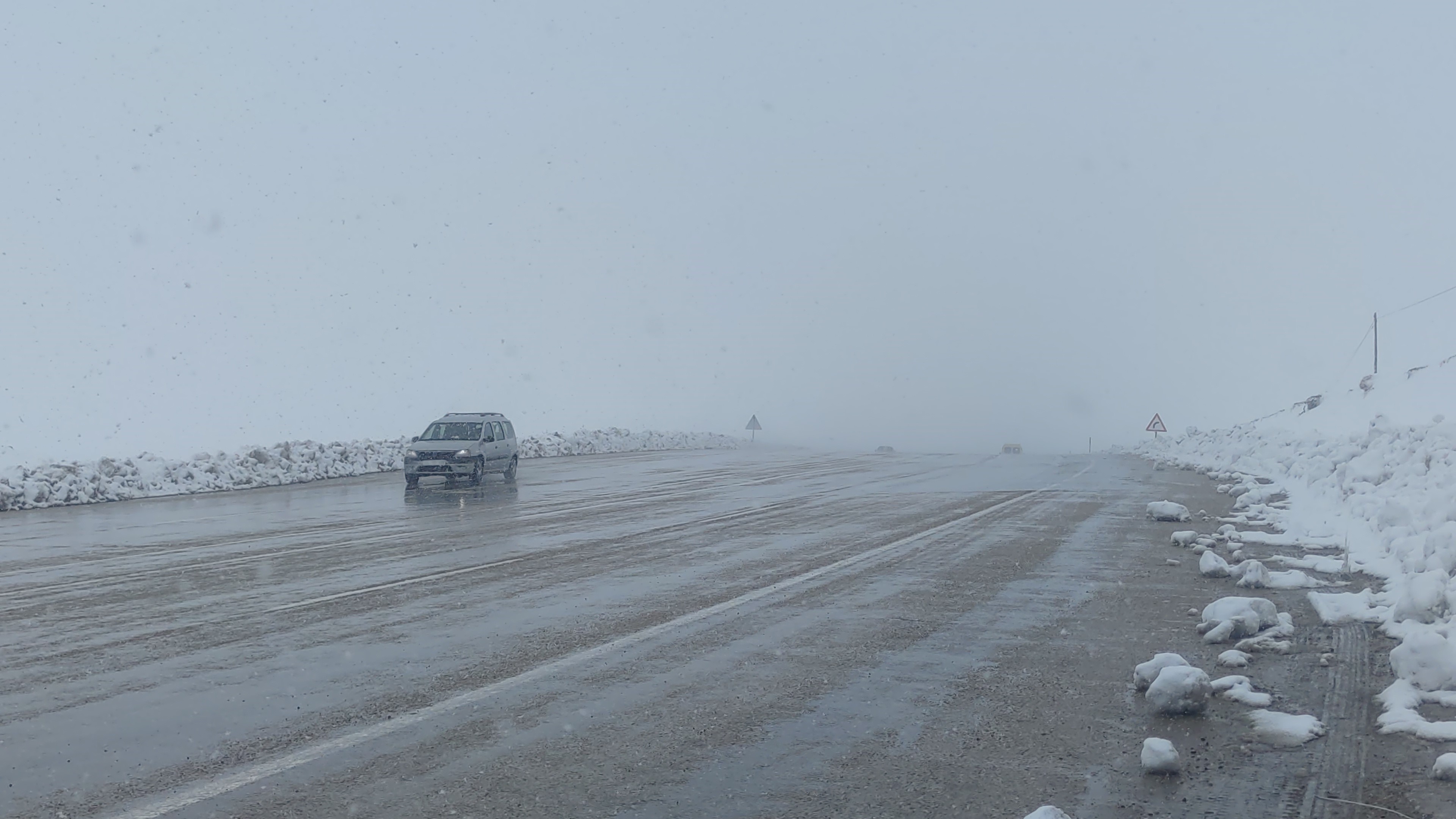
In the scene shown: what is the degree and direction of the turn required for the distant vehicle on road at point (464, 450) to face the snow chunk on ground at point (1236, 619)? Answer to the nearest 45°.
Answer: approximately 45° to its left

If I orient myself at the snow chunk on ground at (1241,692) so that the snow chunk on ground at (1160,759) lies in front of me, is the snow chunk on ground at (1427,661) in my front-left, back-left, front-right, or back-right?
back-left

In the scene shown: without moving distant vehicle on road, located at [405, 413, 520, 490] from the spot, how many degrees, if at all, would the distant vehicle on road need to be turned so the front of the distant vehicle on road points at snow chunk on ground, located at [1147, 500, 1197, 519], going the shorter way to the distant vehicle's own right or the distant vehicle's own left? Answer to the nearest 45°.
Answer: approximately 90° to the distant vehicle's own left

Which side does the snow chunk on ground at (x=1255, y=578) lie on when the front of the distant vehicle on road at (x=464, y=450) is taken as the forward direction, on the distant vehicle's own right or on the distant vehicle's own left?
on the distant vehicle's own left

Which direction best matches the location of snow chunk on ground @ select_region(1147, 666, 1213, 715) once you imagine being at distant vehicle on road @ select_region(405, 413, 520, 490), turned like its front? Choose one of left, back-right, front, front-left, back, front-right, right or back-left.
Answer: front-left

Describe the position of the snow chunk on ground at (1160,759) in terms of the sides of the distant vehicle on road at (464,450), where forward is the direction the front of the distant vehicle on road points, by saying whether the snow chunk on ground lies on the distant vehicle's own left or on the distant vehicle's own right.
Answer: on the distant vehicle's own left

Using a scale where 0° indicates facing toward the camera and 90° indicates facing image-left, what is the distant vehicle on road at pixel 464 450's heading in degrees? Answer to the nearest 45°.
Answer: approximately 45°

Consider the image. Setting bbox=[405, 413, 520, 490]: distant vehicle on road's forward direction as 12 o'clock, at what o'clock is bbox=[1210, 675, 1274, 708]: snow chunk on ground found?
The snow chunk on ground is roughly at 10 o'clock from the distant vehicle on road.

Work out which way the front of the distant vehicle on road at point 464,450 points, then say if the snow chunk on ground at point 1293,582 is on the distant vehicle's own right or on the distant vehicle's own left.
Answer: on the distant vehicle's own left

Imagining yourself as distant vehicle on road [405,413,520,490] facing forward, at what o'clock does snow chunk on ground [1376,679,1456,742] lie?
The snow chunk on ground is roughly at 10 o'clock from the distant vehicle on road.

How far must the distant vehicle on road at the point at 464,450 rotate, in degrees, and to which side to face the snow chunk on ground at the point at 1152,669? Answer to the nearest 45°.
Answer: approximately 45° to its left

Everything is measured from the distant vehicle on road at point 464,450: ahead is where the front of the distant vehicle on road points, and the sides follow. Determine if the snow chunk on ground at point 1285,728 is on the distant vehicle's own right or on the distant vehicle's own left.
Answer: on the distant vehicle's own left
